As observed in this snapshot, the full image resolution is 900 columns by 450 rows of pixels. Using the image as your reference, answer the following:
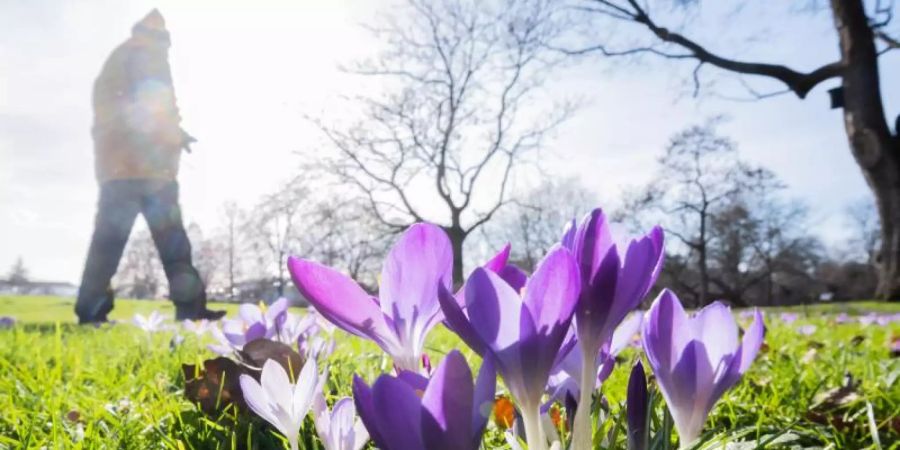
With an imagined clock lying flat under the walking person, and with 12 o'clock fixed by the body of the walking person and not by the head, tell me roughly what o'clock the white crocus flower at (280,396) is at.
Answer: The white crocus flower is roughly at 3 o'clock from the walking person.

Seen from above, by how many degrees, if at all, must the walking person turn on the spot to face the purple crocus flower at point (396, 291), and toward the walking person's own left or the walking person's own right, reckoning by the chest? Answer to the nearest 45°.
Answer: approximately 90° to the walking person's own right

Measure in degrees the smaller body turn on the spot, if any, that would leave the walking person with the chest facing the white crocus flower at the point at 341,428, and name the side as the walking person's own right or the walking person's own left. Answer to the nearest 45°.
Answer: approximately 90° to the walking person's own right

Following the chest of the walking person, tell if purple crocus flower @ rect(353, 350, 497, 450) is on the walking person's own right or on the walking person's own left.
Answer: on the walking person's own right

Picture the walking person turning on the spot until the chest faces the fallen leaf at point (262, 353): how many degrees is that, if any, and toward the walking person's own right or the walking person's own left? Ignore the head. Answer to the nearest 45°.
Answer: approximately 90° to the walking person's own right

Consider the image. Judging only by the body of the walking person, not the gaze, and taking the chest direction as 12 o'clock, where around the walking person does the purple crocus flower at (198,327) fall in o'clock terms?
The purple crocus flower is roughly at 3 o'clock from the walking person.

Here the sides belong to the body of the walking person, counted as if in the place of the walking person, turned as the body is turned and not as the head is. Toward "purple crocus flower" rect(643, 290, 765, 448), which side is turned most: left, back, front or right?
right

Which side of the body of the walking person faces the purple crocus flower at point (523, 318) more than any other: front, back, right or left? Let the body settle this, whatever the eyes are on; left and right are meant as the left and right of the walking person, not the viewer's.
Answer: right

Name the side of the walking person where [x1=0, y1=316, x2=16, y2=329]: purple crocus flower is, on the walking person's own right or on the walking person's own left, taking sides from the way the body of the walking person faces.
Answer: on the walking person's own right

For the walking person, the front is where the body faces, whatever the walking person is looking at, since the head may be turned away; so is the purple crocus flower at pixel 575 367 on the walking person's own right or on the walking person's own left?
on the walking person's own right

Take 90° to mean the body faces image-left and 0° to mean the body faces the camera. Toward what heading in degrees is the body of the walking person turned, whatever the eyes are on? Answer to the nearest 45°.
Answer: approximately 270°
